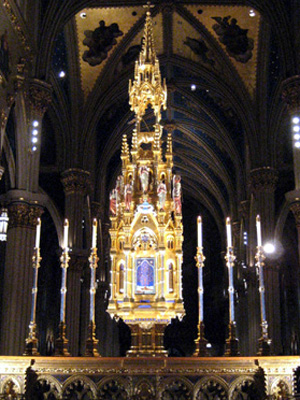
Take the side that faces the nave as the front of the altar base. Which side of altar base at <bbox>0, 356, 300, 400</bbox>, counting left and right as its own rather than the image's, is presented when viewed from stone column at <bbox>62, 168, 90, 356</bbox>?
back

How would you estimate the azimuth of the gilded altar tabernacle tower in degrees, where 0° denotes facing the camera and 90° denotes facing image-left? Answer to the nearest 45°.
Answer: approximately 0°

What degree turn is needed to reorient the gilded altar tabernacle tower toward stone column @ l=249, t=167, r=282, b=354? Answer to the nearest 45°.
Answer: approximately 135° to its left

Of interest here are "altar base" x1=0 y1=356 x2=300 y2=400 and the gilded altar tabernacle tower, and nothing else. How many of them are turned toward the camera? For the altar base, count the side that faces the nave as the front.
2

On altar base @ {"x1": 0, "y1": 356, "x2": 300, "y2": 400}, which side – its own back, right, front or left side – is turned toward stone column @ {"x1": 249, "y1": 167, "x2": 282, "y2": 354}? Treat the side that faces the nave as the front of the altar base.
back

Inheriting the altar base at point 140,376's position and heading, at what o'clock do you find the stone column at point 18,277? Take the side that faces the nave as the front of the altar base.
The stone column is roughly at 5 o'clock from the altar base.
